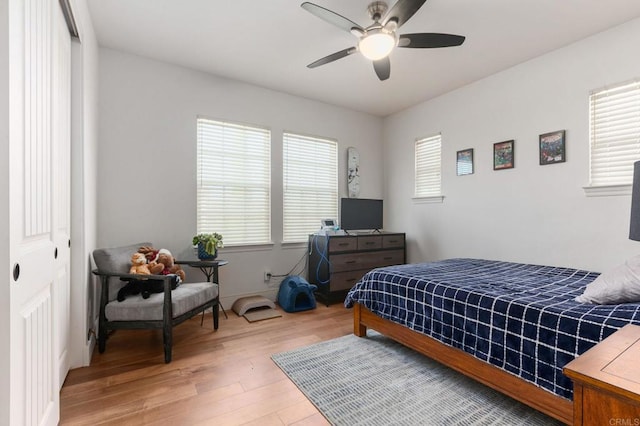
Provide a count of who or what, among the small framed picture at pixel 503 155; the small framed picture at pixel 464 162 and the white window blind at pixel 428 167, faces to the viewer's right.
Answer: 0

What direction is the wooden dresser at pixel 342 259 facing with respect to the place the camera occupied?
facing the viewer and to the right of the viewer

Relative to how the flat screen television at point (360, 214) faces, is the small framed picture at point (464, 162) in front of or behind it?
in front

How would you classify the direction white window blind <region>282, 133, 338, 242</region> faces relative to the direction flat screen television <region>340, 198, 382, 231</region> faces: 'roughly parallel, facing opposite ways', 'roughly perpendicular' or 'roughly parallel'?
roughly parallel

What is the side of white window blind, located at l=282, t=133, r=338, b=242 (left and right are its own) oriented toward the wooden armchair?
right

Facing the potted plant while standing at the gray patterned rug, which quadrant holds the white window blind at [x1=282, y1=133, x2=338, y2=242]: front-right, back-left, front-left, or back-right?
front-right

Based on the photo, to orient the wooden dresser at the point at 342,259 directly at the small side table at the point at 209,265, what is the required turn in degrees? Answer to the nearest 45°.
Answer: approximately 90° to its right

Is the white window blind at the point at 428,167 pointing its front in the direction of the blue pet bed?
yes

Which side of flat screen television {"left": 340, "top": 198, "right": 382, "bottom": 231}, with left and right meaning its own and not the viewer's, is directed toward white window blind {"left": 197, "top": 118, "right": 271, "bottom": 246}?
right

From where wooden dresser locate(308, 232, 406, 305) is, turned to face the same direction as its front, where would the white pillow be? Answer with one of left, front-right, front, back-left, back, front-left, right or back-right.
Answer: front

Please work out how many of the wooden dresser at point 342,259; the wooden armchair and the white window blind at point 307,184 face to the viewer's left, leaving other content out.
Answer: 0

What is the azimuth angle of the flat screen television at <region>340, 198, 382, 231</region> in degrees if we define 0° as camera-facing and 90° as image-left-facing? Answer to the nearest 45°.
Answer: approximately 315°

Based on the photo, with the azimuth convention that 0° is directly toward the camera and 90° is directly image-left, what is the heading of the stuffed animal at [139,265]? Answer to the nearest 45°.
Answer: approximately 315°

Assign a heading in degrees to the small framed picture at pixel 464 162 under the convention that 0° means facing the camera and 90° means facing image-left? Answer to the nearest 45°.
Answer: approximately 45°

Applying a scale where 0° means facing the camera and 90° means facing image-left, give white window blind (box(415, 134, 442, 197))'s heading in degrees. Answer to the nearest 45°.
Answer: approximately 45°

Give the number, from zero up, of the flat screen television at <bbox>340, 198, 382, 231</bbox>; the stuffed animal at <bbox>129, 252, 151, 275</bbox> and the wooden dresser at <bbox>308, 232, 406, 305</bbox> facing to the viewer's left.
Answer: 0

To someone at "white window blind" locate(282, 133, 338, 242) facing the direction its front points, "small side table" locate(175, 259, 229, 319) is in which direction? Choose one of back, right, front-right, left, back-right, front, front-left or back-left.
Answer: right

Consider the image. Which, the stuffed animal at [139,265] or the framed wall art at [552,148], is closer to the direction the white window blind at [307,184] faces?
the framed wall art
